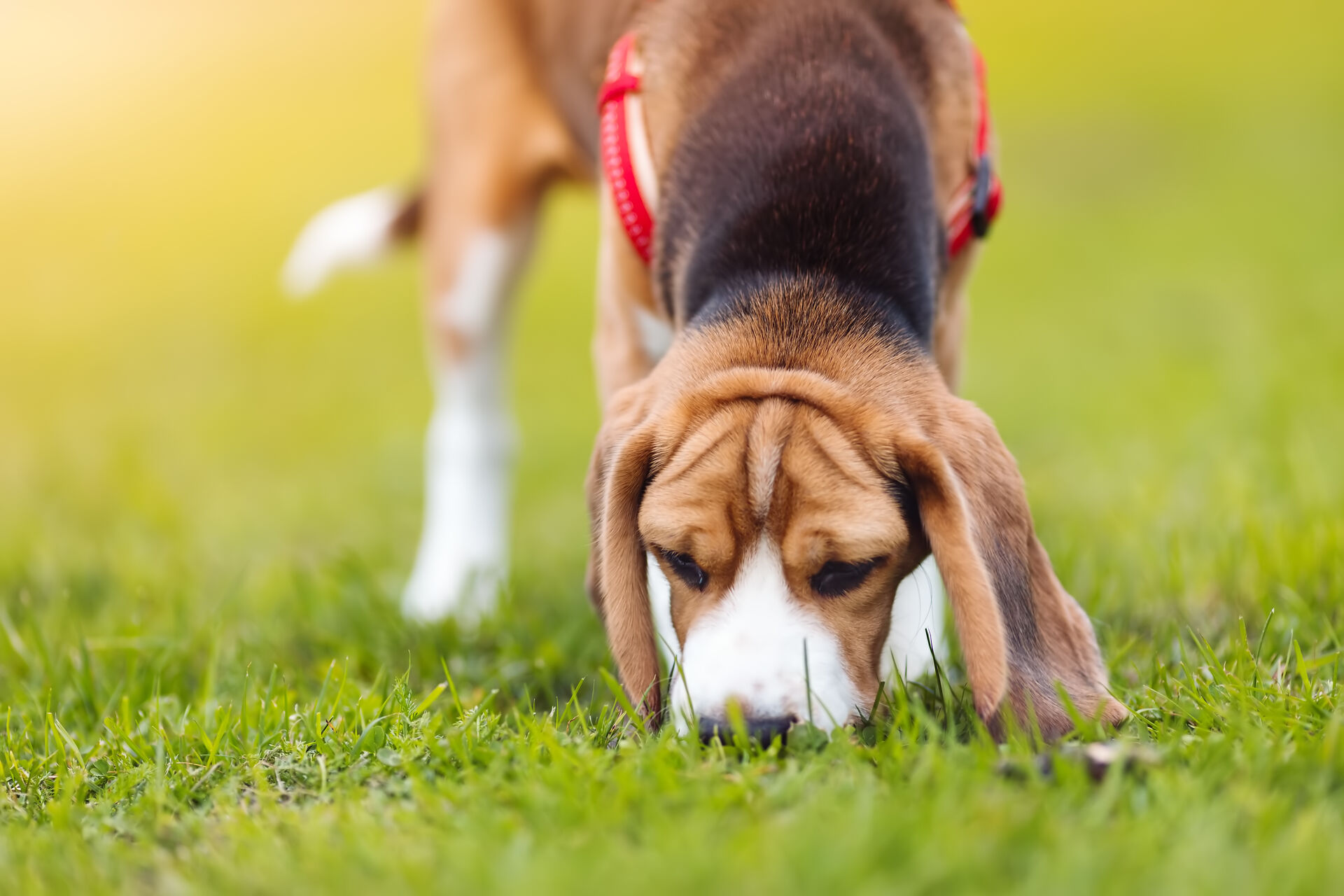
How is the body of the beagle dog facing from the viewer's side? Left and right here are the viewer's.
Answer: facing the viewer and to the right of the viewer
